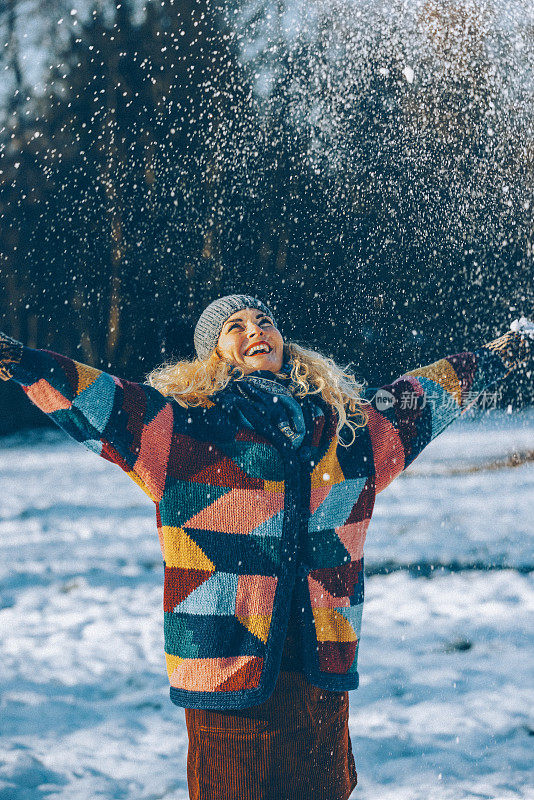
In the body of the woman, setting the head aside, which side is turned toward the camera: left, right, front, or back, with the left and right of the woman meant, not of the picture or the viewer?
front
